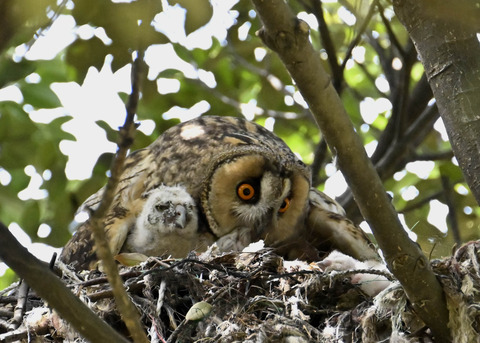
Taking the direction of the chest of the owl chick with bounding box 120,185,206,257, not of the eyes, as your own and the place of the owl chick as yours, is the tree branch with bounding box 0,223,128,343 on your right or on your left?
on your right

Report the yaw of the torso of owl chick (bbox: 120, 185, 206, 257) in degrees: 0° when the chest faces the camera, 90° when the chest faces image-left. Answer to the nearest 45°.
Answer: approximately 315°
